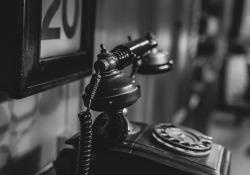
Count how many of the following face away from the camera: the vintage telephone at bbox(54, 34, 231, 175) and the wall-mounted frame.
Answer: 0

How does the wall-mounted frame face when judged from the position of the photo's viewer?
facing the viewer and to the right of the viewer

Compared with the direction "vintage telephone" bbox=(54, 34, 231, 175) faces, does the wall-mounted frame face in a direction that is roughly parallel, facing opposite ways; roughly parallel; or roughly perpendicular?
roughly parallel
